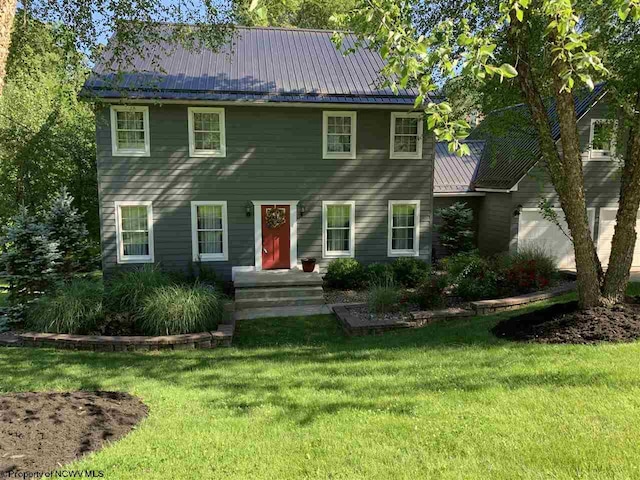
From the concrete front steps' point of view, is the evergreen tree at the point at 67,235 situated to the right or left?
on its right

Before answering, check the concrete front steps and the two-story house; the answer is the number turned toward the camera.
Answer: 2

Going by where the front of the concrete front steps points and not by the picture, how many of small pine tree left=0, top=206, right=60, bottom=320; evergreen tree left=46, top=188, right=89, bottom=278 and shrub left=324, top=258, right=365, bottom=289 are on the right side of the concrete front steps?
2

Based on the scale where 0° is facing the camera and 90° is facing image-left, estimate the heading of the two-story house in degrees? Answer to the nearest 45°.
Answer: approximately 0°

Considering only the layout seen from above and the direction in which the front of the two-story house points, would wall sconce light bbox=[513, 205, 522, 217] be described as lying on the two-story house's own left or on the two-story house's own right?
on the two-story house's own left

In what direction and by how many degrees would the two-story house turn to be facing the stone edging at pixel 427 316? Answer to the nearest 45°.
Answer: approximately 45° to its left

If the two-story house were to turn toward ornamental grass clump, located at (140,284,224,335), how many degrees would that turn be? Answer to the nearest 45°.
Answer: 0° — it already faces it

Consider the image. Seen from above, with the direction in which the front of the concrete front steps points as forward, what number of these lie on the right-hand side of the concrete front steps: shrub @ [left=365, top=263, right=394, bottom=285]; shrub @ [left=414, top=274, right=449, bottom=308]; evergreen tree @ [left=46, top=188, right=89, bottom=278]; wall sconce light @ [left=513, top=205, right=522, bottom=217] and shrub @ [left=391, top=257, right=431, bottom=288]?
1

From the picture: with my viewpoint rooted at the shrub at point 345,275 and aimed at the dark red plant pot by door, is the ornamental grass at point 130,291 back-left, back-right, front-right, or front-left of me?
front-left

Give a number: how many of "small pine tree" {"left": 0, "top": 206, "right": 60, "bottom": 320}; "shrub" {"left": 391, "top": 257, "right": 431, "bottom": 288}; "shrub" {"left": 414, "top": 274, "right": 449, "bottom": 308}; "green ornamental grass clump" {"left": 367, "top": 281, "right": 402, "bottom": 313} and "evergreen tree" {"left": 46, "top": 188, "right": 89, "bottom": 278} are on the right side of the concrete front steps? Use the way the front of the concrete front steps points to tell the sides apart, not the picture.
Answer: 2

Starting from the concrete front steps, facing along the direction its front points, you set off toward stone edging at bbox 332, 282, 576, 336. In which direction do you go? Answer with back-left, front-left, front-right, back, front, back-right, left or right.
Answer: front-left

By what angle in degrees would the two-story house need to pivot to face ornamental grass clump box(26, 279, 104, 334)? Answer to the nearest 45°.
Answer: approximately 45° to its right
